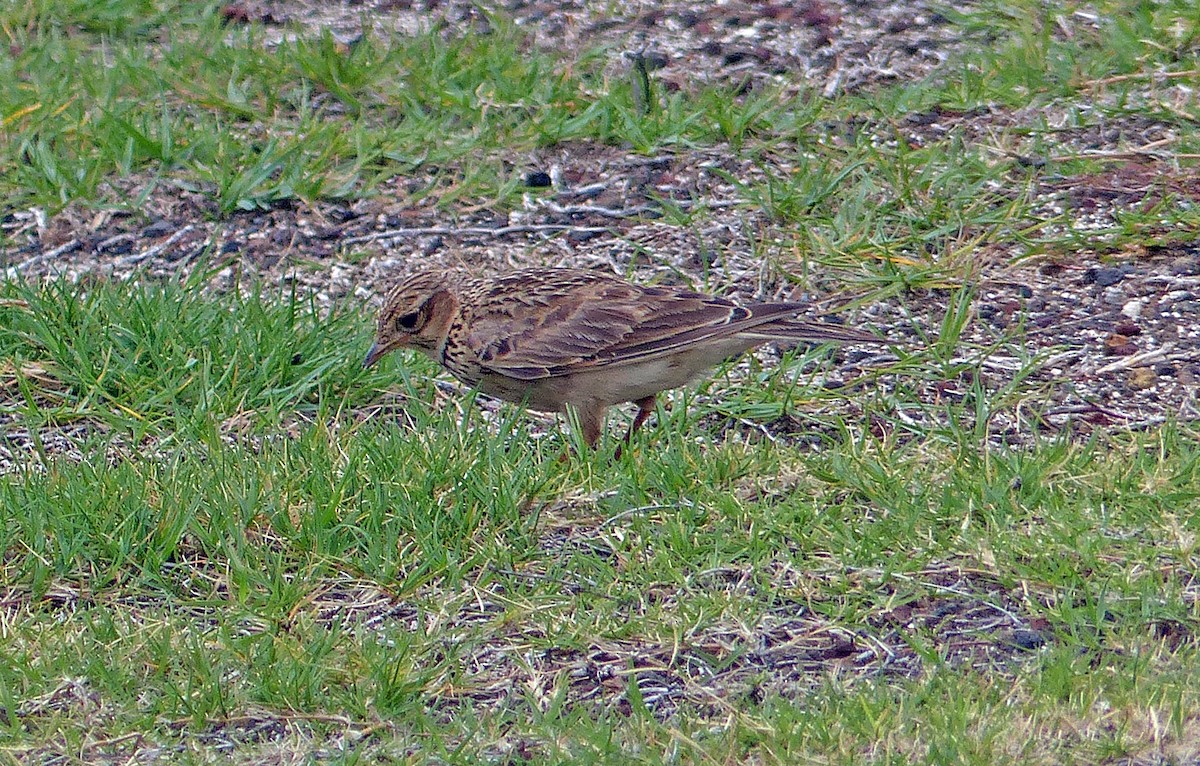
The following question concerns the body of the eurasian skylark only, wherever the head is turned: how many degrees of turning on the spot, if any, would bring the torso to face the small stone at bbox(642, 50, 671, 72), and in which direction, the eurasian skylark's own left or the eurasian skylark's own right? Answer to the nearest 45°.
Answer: approximately 90° to the eurasian skylark's own right

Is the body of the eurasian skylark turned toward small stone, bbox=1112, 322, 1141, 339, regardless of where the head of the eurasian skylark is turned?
no

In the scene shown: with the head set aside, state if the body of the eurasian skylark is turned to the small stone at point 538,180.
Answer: no

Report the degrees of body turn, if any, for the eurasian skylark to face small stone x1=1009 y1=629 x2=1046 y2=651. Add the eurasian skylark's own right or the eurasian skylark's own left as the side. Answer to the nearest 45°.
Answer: approximately 135° to the eurasian skylark's own left

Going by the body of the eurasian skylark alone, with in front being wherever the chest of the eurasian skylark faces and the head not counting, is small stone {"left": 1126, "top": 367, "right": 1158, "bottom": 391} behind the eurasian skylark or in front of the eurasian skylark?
behind

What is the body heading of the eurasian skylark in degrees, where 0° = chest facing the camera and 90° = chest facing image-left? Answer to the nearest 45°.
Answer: approximately 90°

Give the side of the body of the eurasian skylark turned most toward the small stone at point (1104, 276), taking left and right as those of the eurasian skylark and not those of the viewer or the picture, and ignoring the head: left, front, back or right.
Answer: back

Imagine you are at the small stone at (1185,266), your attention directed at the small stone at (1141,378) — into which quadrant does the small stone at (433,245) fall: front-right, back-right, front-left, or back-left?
front-right

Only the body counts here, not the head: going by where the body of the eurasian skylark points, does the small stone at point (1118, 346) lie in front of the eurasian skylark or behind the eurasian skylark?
behind
